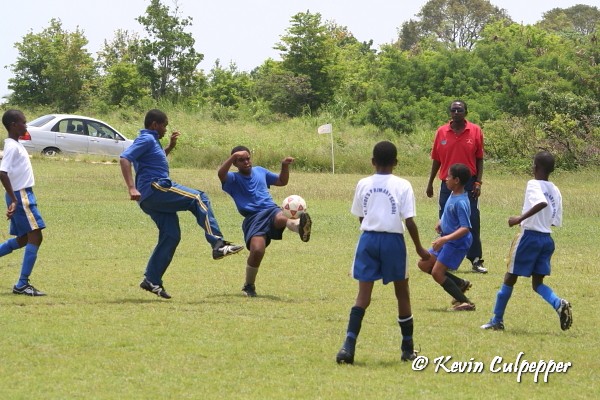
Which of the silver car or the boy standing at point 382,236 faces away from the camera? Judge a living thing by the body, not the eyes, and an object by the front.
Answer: the boy standing

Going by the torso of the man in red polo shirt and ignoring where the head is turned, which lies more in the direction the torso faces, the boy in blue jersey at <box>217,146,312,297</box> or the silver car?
the boy in blue jersey

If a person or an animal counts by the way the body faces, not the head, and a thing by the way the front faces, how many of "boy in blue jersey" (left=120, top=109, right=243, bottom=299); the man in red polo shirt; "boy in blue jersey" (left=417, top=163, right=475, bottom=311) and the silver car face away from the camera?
0

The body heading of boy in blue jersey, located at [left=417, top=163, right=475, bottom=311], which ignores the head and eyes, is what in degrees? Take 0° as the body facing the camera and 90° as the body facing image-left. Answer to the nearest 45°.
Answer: approximately 90°

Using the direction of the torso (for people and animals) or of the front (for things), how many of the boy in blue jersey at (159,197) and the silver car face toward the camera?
0

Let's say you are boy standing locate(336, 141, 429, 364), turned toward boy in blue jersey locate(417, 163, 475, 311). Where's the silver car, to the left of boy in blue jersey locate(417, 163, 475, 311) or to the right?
left

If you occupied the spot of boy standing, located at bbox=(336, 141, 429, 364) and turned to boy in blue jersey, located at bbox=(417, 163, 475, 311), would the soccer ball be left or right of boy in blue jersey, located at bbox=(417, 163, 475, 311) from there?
left

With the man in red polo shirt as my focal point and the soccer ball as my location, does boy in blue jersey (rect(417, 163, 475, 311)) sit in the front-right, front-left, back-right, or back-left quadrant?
front-right

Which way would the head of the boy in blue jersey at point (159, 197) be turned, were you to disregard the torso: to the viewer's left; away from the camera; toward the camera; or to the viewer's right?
to the viewer's right

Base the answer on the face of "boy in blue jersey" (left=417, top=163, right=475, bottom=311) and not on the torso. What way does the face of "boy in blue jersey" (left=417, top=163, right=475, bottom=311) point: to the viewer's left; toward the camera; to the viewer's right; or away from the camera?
to the viewer's left

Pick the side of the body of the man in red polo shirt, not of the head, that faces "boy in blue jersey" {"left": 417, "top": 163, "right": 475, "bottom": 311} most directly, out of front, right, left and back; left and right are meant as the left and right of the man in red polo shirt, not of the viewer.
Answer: front

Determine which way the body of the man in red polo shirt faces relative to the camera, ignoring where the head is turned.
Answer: toward the camera

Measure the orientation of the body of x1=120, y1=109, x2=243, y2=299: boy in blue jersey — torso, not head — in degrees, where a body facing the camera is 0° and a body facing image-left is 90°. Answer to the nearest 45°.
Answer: approximately 270°

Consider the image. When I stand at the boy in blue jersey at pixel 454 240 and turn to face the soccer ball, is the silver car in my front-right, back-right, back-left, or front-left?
front-right

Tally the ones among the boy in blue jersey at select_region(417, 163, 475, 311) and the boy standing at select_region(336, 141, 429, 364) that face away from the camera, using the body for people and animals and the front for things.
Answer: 1

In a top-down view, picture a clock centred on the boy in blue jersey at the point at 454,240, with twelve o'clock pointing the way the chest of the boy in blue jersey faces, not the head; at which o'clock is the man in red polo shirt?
The man in red polo shirt is roughly at 3 o'clock from the boy in blue jersey.
